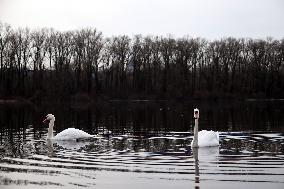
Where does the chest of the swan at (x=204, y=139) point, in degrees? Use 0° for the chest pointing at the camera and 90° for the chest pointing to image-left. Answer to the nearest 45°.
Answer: approximately 45°
